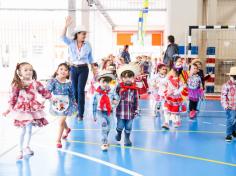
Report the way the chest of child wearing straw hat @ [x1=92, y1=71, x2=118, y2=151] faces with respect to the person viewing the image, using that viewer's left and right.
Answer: facing the viewer

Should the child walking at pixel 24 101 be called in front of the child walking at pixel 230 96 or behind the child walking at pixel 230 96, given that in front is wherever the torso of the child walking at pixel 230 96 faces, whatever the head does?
in front

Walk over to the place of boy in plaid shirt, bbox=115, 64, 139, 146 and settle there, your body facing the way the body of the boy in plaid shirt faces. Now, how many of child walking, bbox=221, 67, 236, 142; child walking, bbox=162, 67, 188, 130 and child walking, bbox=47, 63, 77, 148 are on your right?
1

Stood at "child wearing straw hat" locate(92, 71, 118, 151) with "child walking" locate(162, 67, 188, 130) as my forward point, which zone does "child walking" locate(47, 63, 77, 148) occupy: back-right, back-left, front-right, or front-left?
back-left

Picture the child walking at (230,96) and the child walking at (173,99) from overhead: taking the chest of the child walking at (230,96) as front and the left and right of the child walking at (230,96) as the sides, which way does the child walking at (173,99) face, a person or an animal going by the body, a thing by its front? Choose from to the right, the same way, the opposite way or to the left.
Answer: the same way

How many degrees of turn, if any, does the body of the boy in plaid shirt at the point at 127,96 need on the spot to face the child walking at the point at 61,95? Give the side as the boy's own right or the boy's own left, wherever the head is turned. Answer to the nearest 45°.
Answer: approximately 90° to the boy's own right

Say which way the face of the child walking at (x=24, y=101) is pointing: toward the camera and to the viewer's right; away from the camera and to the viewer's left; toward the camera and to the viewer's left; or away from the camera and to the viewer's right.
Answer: toward the camera and to the viewer's right

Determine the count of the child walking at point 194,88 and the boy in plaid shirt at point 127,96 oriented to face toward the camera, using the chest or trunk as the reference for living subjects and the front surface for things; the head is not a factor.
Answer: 2

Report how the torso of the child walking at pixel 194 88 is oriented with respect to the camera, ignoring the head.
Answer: toward the camera

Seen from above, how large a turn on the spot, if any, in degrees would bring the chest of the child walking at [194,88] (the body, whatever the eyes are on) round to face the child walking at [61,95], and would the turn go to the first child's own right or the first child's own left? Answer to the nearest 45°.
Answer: approximately 45° to the first child's own right

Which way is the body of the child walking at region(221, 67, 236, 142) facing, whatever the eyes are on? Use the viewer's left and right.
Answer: facing the viewer and to the left of the viewer

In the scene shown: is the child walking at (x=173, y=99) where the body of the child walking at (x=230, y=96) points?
no

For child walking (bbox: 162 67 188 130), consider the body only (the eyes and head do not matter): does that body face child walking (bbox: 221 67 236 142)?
no

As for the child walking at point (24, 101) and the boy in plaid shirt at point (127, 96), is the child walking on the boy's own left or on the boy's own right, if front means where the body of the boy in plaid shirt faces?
on the boy's own right

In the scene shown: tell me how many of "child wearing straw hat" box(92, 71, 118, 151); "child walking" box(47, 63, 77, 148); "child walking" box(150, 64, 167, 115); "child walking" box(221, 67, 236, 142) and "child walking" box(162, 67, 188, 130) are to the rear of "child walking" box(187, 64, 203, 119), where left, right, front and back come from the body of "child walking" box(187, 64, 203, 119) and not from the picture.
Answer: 0

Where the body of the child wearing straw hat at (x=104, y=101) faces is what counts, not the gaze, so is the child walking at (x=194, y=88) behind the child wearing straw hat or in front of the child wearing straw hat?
behind

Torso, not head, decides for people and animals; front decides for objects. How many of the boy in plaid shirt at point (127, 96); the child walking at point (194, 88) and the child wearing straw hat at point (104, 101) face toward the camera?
3

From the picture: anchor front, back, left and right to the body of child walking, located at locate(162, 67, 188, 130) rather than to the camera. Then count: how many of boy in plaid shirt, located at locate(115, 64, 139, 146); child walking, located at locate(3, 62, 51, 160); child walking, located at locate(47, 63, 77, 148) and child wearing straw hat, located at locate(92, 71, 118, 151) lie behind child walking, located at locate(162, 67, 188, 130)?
0

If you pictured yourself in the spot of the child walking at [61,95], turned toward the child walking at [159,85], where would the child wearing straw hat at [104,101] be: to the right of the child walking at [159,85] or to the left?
right
